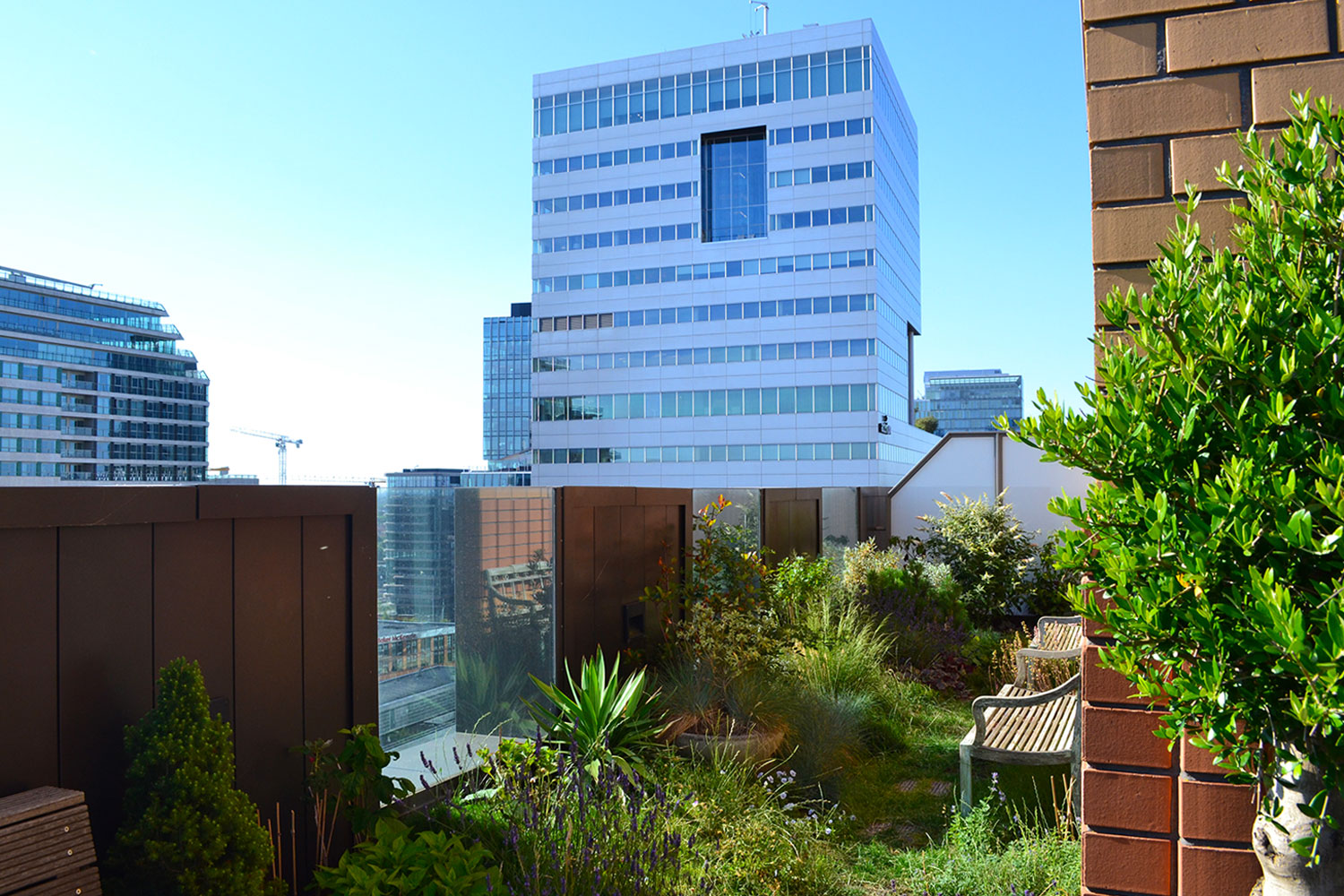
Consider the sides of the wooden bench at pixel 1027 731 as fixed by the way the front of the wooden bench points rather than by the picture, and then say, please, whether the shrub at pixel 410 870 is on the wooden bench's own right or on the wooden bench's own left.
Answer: on the wooden bench's own left

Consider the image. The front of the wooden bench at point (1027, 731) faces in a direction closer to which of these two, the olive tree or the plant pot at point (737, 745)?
the plant pot

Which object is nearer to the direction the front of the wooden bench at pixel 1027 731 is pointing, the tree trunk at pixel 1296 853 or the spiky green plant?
the spiky green plant

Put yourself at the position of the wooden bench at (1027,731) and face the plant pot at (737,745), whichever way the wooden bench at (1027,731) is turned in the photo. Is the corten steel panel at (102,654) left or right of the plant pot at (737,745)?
left

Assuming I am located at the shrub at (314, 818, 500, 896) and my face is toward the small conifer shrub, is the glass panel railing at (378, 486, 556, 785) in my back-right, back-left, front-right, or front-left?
front-right

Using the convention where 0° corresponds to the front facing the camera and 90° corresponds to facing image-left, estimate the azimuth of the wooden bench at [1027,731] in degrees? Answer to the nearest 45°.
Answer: approximately 90°

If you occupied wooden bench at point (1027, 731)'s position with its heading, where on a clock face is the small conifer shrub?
The small conifer shrub is roughly at 10 o'clock from the wooden bench.

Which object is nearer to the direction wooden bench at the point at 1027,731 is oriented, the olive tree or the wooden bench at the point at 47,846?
the wooden bench

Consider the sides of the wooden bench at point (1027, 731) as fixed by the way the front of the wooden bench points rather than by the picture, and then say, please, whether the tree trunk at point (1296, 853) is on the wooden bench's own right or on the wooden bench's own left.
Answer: on the wooden bench's own left
